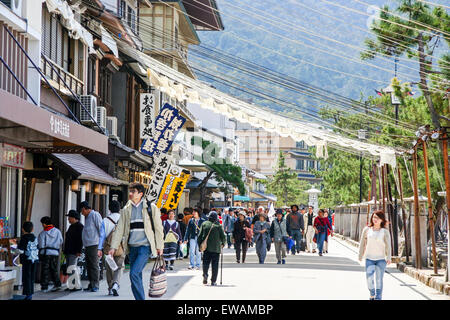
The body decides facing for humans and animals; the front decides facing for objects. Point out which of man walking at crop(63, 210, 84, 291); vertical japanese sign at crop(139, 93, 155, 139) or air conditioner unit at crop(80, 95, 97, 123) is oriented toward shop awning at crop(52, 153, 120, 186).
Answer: the vertical japanese sign

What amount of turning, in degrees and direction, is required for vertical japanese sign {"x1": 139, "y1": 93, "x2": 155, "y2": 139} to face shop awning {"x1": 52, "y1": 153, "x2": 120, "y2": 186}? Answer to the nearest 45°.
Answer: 0° — it already faces it

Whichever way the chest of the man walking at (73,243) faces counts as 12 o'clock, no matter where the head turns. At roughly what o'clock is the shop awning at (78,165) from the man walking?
The shop awning is roughly at 3 o'clock from the man walking.

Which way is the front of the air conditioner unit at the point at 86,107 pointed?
to the viewer's right

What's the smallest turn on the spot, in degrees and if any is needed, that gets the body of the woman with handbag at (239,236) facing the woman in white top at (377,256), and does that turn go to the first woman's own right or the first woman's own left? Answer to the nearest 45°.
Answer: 0° — they already face them

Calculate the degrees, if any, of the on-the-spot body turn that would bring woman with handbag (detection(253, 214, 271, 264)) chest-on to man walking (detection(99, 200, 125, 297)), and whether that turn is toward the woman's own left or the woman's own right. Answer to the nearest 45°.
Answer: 0° — they already face them
